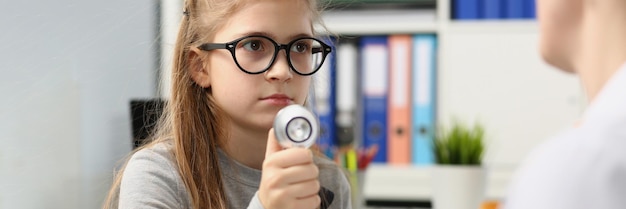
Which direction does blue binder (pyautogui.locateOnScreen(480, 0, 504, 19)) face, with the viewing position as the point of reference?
facing the viewer

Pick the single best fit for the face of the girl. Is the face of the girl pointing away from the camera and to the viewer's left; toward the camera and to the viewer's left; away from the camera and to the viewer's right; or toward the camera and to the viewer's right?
toward the camera and to the viewer's right

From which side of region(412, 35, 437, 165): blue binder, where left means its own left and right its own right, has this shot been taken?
front

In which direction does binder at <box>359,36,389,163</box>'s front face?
toward the camera
